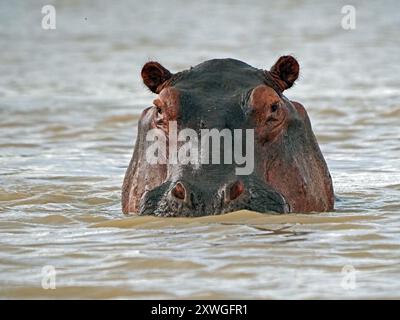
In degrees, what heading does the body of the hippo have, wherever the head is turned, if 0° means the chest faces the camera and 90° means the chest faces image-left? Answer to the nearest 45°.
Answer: approximately 0°
